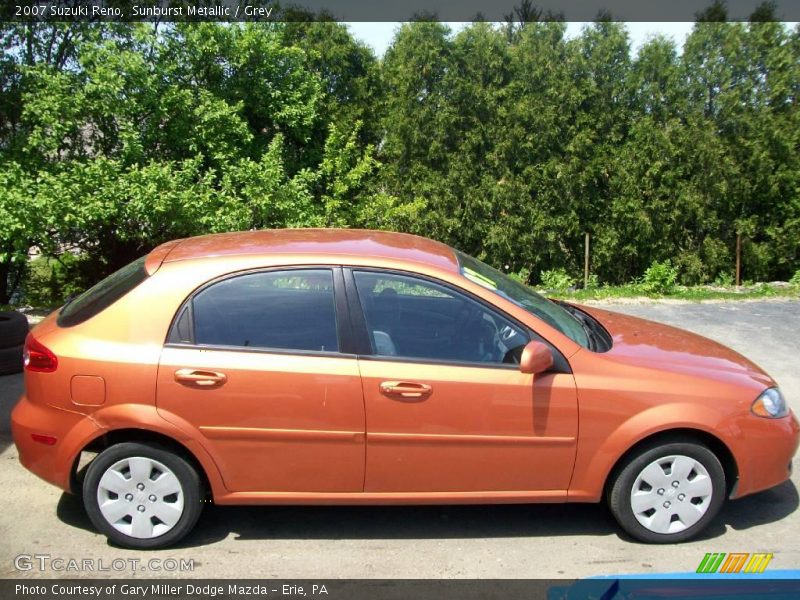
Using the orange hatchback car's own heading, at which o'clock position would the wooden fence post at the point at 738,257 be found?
The wooden fence post is roughly at 10 o'clock from the orange hatchback car.

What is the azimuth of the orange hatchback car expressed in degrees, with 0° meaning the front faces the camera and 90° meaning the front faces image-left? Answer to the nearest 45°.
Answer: approximately 270°

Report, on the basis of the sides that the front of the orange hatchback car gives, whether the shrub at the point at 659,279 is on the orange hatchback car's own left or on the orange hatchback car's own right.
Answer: on the orange hatchback car's own left

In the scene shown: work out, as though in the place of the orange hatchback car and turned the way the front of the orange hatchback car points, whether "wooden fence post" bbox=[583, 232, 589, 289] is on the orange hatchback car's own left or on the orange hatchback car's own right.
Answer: on the orange hatchback car's own left

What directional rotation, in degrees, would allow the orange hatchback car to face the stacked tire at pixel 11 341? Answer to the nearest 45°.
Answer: approximately 135° to its left

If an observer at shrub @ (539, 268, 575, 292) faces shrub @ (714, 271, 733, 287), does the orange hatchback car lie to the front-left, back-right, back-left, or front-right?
back-right

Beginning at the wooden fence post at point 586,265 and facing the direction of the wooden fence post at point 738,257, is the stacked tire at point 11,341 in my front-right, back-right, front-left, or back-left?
back-right
